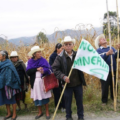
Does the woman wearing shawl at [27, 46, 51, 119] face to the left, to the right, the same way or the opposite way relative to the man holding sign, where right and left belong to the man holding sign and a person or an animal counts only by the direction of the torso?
the same way

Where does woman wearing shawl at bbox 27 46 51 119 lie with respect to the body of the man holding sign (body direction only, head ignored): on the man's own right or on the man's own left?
on the man's own right

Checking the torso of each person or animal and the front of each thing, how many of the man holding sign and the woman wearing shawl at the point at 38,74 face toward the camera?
2

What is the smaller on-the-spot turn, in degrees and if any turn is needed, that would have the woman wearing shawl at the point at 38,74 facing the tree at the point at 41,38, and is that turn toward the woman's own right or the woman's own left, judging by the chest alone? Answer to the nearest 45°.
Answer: approximately 180°

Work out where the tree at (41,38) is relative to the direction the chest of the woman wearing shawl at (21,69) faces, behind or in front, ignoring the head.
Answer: behind

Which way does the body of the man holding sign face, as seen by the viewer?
toward the camera

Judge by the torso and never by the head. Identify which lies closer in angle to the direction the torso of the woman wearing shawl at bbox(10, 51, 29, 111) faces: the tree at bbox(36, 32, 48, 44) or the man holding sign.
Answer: the man holding sign

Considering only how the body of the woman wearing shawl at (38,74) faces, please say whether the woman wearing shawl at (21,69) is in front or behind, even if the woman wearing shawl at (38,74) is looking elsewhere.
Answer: behind

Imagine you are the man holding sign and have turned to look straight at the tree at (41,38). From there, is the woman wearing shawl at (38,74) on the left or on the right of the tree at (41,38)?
left

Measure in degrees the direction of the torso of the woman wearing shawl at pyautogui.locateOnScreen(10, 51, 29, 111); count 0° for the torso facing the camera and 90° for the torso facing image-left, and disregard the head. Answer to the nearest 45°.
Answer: approximately 45°

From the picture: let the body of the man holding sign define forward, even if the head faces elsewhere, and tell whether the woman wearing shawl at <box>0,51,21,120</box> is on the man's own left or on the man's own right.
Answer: on the man's own right
